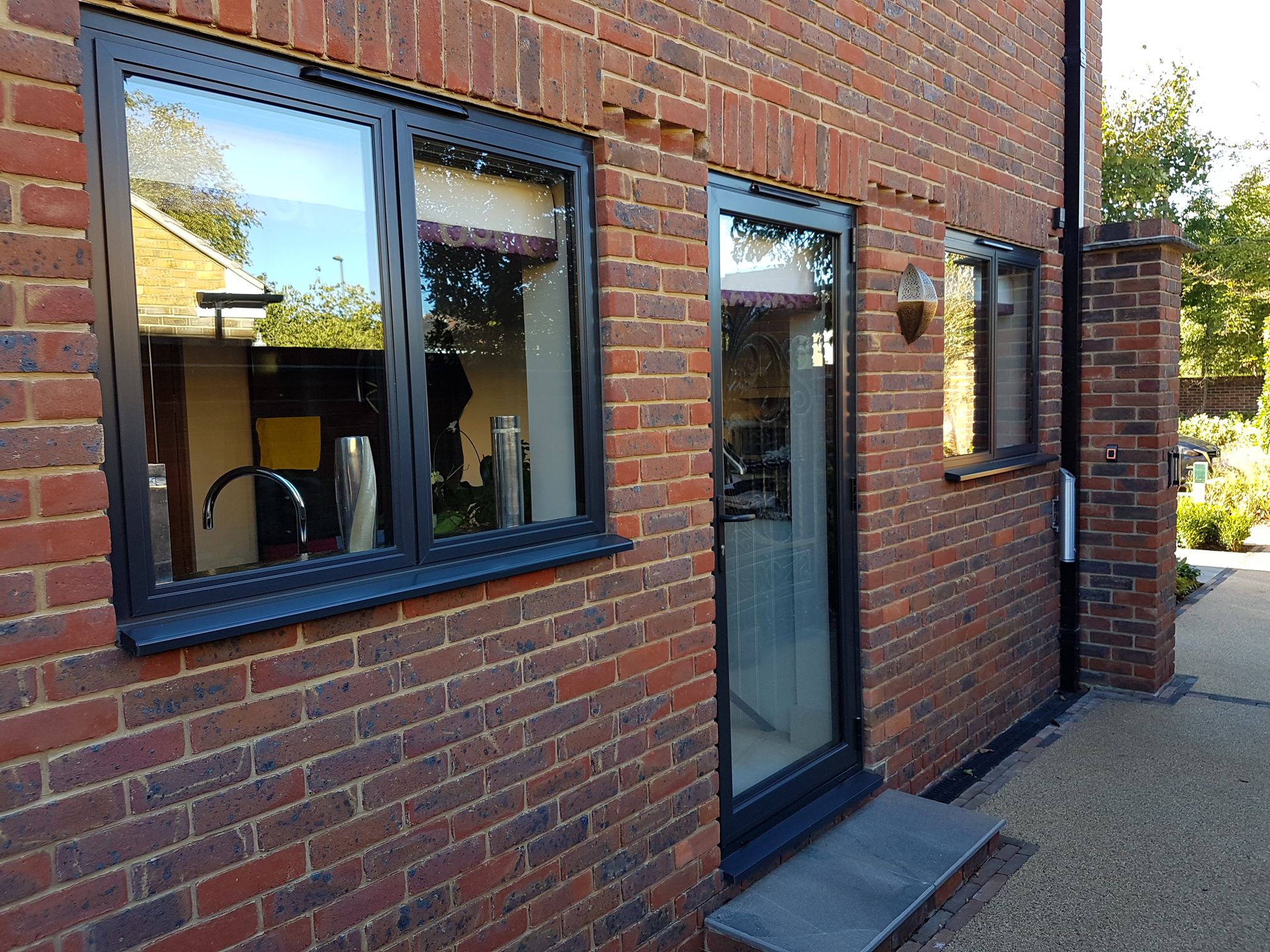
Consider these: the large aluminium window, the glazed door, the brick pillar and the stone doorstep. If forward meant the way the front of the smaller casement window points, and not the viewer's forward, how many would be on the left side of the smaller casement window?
1

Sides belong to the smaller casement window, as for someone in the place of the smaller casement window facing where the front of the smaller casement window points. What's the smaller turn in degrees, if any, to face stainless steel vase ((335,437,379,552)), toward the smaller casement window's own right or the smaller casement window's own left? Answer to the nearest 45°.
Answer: approximately 45° to the smaller casement window's own right

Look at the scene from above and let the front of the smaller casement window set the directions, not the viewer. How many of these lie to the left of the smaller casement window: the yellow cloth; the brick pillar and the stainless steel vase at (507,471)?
1

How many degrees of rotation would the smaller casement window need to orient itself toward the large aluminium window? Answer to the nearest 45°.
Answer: approximately 45° to its right

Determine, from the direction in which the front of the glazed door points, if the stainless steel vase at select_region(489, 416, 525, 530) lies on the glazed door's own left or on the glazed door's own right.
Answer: on the glazed door's own right

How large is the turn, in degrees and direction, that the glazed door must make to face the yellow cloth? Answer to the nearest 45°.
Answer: approximately 90° to its right

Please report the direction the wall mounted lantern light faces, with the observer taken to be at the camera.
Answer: facing the viewer and to the right of the viewer

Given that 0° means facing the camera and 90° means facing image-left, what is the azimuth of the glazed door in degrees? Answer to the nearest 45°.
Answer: approximately 315°

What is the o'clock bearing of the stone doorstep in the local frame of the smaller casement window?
The stone doorstep is roughly at 2 o'clock from the smaller casement window.
